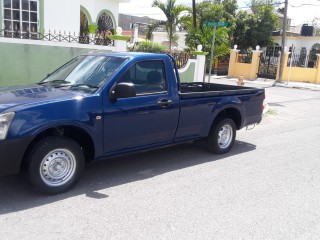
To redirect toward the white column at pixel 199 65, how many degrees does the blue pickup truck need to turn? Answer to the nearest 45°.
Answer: approximately 135° to its right

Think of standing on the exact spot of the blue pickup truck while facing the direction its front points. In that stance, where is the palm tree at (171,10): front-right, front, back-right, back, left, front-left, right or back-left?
back-right

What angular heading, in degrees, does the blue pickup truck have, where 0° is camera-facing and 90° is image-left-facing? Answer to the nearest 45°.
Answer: approximately 45°

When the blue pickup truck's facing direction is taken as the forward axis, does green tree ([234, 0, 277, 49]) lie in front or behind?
behind
